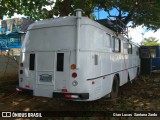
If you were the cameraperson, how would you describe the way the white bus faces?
facing away from the viewer and to the right of the viewer
